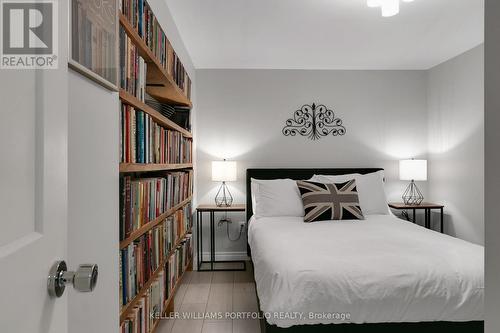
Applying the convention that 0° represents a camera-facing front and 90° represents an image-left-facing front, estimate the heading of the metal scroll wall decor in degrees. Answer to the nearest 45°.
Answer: approximately 0°

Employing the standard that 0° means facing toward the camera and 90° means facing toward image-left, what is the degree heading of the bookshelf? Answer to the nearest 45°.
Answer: approximately 270°

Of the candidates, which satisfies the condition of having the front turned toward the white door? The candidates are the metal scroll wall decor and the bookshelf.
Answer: the metal scroll wall decor

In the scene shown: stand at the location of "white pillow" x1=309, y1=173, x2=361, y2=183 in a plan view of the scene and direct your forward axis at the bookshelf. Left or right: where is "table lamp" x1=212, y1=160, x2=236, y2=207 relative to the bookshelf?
right

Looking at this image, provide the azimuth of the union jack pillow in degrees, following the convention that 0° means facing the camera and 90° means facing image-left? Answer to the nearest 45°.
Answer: approximately 0°

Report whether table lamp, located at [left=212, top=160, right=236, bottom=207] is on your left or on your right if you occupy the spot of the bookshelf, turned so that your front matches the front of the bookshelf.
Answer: on your left

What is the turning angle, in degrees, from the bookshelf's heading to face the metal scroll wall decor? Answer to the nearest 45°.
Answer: approximately 45° to its left

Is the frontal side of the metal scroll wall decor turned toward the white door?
yes

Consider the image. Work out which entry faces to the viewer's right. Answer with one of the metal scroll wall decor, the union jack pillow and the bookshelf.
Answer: the bookshelf
